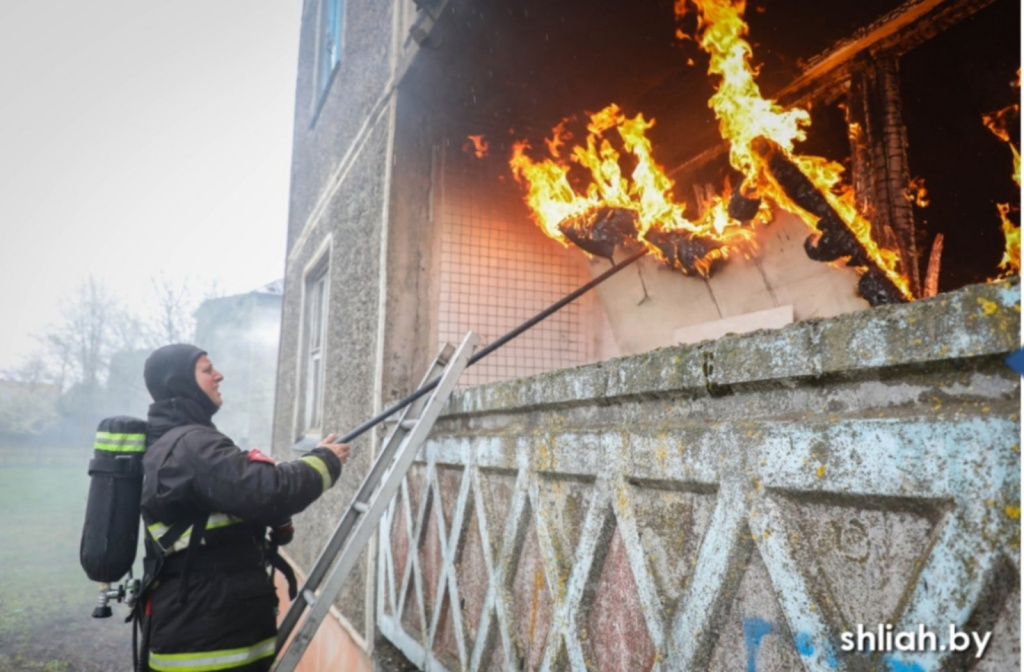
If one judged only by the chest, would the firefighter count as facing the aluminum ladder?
yes

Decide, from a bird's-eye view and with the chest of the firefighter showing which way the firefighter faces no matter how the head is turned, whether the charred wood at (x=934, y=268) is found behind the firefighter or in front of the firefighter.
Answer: in front

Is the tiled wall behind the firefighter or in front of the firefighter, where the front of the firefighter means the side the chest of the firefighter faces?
in front

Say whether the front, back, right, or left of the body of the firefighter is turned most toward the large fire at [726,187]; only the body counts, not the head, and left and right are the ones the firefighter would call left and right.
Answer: front

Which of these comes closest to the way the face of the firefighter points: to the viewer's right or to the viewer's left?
to the viewer's right

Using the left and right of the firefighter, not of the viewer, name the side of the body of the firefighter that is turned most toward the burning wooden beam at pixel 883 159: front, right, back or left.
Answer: front

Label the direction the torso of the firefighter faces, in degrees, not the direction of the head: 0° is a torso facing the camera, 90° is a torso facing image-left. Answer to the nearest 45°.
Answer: approximately 270°
